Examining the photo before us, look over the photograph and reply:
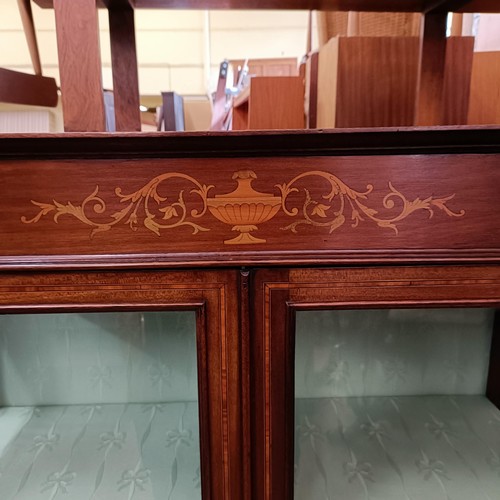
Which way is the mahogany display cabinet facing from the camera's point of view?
toward the camera
